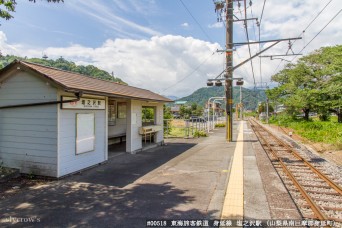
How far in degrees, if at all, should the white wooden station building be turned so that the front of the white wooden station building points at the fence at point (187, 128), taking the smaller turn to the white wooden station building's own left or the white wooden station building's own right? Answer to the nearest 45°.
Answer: approximately 90° to the white wooden station building's own left

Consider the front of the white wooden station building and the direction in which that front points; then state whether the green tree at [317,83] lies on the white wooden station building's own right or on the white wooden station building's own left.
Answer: on the white wooden station building's own left

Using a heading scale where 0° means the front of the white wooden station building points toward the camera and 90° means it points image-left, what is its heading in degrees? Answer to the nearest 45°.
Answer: approximately 315°

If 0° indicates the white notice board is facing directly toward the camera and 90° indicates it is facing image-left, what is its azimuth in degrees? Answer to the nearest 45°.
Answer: approximately 315°

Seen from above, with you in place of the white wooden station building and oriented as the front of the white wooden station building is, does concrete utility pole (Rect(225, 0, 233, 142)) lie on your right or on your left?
on your left

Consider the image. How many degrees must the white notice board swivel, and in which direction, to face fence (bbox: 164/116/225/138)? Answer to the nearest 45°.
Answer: approximately 90° to its left
